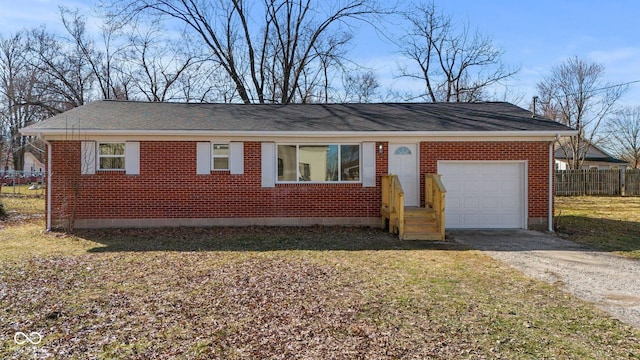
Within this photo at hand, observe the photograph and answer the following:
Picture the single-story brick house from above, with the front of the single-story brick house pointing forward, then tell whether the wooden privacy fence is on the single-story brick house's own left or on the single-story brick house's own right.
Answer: on the single-story brick house's own left

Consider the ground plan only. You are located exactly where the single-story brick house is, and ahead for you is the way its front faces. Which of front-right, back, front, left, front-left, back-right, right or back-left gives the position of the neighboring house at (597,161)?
back-left

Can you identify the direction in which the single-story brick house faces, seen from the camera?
facing the viewer
